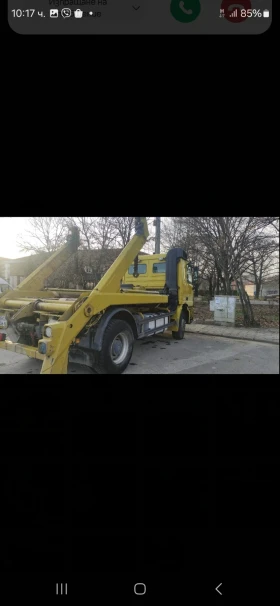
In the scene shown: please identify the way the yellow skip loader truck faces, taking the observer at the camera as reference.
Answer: facing away from the viewer and to the right of the viewer

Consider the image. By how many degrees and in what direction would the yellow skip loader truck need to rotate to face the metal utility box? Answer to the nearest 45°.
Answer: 0° — it already faces it
